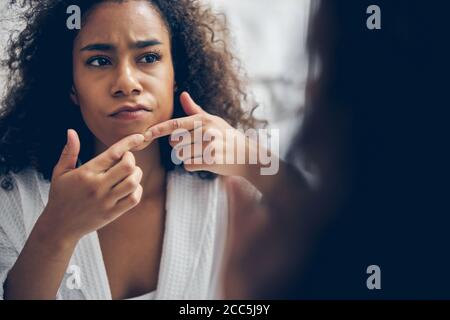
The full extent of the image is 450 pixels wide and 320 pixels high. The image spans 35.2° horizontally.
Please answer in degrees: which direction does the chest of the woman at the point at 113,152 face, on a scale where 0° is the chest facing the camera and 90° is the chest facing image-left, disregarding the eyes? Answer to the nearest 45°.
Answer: approximately 0°
